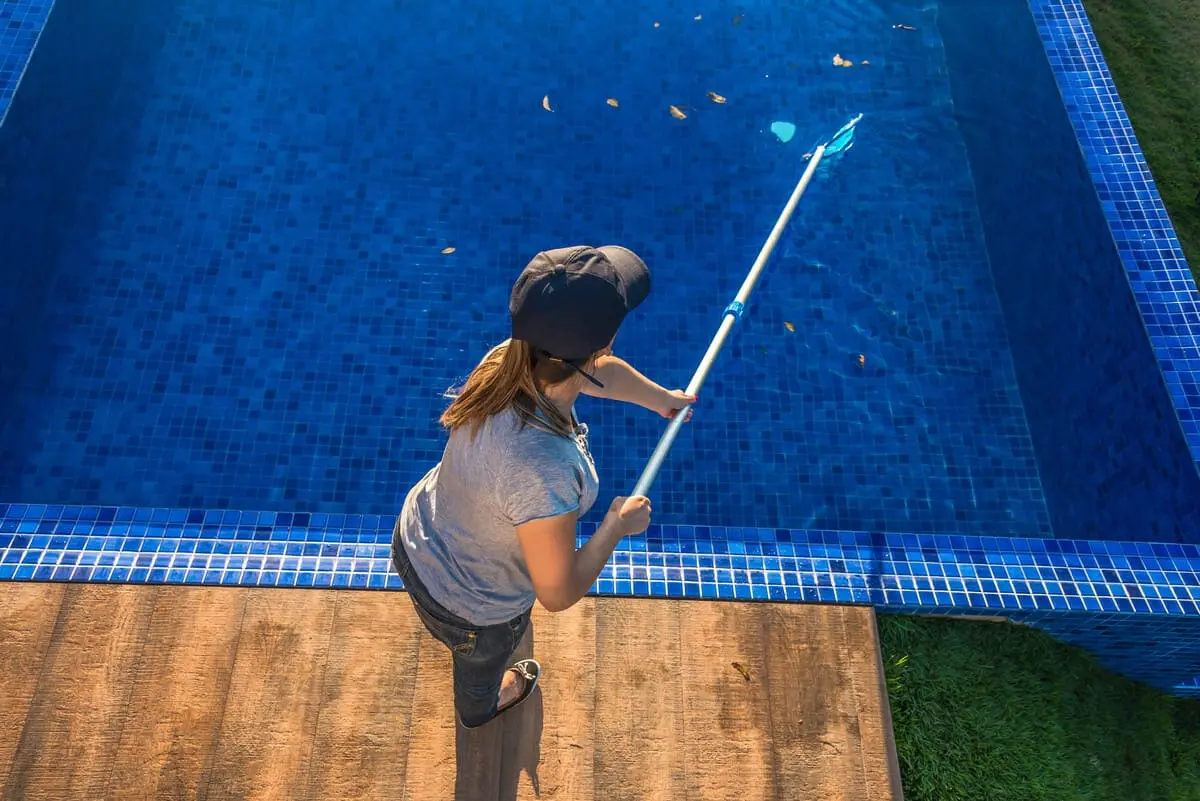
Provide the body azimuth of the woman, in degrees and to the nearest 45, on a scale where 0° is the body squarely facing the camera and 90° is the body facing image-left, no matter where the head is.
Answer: approximately 225°

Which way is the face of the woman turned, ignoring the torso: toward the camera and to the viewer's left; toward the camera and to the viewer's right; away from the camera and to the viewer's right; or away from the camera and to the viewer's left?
away from the camera and to the viewer's right
